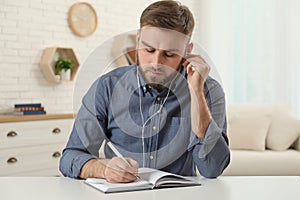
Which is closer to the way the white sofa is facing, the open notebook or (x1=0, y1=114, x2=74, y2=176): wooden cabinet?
the open notebook

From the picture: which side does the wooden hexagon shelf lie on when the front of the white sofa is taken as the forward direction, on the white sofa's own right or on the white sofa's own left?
on the white sofa's own right

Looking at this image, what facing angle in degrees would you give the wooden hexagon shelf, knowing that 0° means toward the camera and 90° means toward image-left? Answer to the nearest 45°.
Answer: approximately 315°

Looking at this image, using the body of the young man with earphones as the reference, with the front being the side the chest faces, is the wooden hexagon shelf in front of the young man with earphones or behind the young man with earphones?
behind

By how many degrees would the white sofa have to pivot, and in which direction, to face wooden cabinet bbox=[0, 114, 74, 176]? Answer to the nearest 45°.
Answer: approximately 90° to its right

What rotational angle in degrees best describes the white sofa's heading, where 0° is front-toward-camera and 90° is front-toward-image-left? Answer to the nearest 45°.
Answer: approximately 0°

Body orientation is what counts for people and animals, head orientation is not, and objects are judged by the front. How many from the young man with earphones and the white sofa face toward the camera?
2
